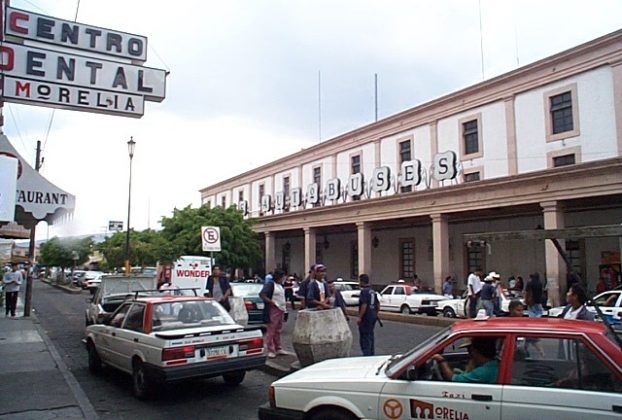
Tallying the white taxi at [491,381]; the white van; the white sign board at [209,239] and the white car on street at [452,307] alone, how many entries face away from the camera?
1

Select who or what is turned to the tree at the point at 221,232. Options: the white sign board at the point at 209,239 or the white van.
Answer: the white van

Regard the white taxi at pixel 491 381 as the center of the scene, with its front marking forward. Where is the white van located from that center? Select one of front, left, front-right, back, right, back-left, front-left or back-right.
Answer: front-right

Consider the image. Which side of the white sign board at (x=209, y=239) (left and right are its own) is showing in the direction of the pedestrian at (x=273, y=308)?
front

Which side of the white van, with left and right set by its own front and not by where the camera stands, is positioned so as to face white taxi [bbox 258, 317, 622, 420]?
back

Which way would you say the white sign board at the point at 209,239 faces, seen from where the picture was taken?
facing the viewer

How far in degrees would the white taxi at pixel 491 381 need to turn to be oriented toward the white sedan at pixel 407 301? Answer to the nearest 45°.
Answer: approximately 90° to its right

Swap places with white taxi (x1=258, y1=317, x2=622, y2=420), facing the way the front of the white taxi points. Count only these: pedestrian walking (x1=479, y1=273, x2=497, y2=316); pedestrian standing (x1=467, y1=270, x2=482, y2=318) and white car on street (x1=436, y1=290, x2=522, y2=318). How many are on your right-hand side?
3

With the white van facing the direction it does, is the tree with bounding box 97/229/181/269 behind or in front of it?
in front

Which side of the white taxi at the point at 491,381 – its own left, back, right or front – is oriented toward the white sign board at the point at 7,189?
front

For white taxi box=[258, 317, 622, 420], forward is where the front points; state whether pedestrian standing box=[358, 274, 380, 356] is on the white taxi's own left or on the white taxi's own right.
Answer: on the white taxi's own right

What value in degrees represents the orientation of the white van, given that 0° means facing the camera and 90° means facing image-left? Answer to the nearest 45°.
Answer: approximately 180°

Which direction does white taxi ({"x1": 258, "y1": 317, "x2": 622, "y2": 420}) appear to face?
to the viewer's left

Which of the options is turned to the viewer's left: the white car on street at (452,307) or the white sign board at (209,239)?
the white car on street

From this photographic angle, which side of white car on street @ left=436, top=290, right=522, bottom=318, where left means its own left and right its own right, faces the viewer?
left

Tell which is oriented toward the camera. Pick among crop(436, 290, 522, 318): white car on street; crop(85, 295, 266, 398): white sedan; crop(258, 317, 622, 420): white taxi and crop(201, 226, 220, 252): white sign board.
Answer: the white sign board
